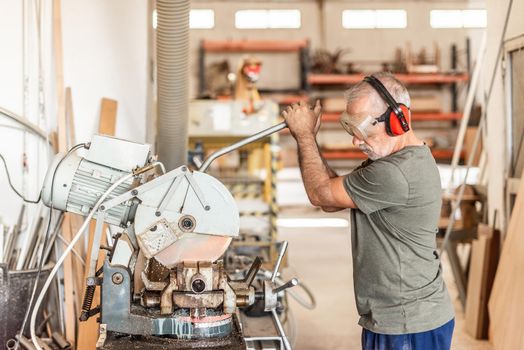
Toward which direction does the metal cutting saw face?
to the viewer's right

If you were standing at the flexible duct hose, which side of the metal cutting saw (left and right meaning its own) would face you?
left

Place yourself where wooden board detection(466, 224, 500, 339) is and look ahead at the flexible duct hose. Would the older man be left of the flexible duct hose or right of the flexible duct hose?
left

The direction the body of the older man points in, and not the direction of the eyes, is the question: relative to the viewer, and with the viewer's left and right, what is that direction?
facing to the left of the viewer

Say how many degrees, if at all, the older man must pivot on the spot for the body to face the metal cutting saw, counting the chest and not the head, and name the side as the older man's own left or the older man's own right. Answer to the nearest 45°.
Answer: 0° — they already face it

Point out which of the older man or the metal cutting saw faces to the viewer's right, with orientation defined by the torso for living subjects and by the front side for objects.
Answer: the metal cutting saw

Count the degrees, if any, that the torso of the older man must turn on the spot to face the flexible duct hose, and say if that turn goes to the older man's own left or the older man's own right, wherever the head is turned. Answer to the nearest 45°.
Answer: approximately 45° to the older man's own right

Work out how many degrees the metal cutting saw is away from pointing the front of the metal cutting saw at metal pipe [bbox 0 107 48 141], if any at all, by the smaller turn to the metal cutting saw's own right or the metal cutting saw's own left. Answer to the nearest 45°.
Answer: approximately 135° to the metal cutting saw's own left

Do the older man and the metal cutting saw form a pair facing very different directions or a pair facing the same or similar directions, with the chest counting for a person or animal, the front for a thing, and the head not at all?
very different directions

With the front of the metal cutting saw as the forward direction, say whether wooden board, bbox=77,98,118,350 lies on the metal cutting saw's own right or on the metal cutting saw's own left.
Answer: on the metal cutting saw's own left

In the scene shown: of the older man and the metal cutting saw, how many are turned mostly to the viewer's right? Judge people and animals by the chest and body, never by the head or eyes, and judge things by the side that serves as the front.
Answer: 1

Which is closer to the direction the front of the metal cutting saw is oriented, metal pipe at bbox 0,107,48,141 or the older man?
the older man
